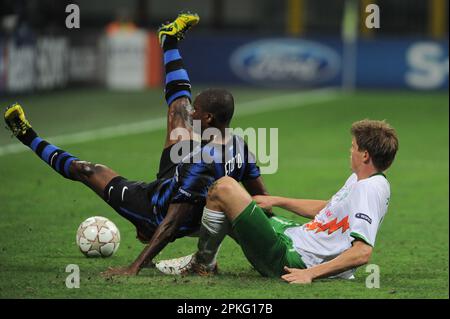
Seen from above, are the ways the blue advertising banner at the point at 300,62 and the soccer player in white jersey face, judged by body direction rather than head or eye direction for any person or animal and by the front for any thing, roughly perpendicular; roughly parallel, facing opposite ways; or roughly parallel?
roughly perpendicular

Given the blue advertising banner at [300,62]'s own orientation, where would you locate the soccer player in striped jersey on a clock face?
The soccer player in striped jersey is roughly at 12 o'clock from the blue advertising banner.

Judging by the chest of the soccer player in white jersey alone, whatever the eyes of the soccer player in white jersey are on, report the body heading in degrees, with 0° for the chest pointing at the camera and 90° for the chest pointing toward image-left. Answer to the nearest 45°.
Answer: approximately 90°

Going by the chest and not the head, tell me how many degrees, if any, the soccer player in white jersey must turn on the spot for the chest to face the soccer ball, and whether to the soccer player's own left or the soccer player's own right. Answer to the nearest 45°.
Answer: approximately 45° to the soccer player's own right

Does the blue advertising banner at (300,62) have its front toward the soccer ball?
yes

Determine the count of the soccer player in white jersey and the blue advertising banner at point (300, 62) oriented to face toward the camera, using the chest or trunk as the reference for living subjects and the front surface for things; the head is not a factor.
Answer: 1

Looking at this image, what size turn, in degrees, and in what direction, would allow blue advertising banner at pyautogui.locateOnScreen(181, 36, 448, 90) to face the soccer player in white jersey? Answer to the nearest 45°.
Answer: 0° — it already faces them

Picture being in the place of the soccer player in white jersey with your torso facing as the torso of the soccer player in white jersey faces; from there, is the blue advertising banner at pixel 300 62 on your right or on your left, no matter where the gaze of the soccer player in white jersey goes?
on your right

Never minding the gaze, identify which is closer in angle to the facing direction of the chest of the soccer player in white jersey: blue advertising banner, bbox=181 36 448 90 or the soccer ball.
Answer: the soccer ball

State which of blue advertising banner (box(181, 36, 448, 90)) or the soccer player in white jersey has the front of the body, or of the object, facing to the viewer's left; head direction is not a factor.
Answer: the soccer player in white jersey
